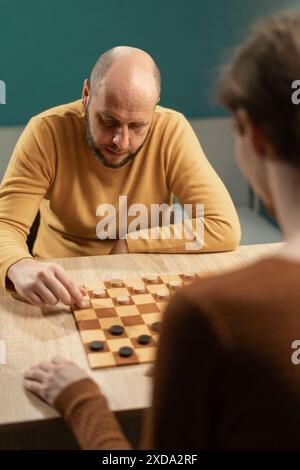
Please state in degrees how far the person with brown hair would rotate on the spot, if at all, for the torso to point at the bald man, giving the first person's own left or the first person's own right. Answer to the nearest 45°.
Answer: approximately 45° to the first person's own right

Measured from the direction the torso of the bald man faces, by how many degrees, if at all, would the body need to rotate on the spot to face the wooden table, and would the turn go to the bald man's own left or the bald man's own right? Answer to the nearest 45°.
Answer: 0° — they already face it

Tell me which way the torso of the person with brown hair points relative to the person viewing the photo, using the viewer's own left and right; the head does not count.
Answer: facing away from the viewer and to the left of the viewer

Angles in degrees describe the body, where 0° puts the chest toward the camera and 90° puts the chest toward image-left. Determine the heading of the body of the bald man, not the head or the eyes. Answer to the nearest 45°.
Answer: approximately 0°

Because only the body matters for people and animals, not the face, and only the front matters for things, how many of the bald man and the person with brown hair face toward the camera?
1

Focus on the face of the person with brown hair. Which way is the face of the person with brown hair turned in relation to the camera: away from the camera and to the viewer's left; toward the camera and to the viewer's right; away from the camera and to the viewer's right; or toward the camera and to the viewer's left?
away from the camera and to the viewer's left
